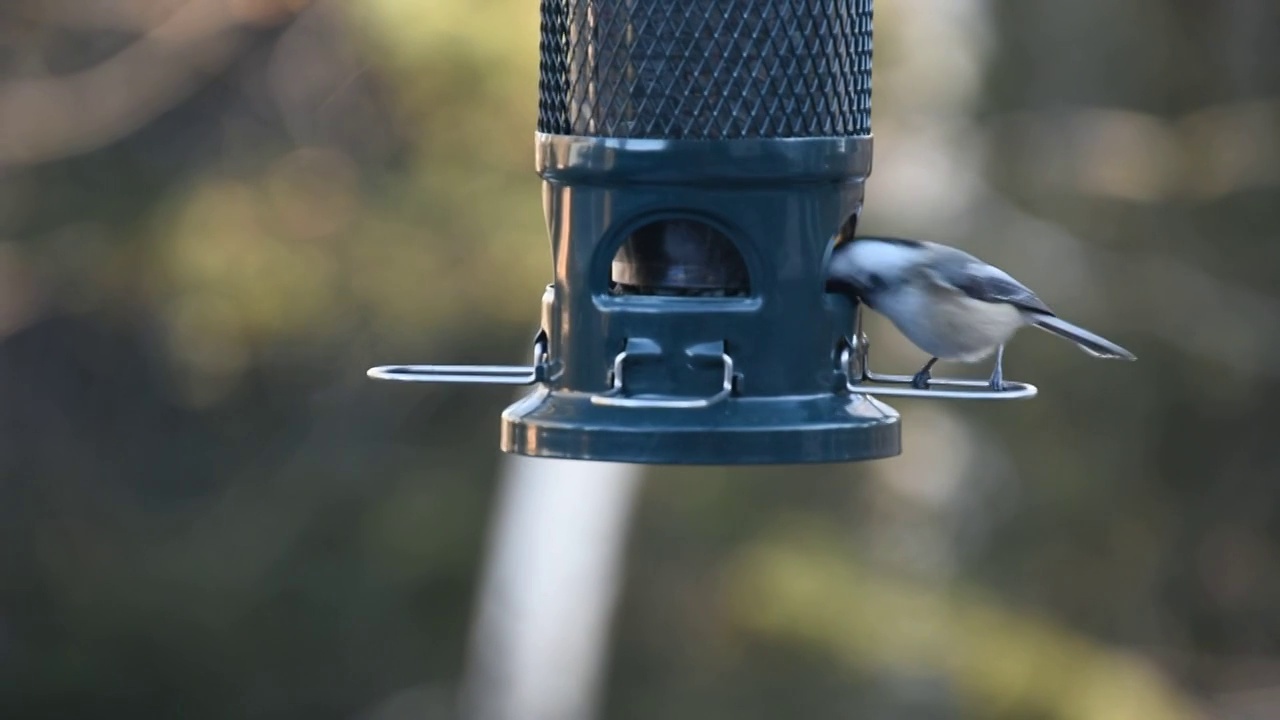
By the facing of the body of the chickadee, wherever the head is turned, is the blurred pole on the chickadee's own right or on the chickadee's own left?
on the chickadee's own right

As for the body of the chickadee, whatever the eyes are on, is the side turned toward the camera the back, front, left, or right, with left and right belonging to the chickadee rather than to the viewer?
left
